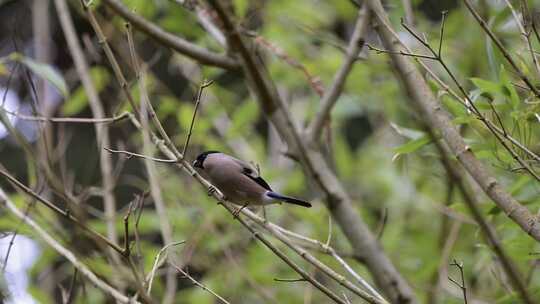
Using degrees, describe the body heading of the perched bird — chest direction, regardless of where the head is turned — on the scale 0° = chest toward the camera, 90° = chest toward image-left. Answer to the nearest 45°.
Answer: approximately 90°

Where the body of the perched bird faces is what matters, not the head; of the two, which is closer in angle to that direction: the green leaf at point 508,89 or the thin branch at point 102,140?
the thin branch

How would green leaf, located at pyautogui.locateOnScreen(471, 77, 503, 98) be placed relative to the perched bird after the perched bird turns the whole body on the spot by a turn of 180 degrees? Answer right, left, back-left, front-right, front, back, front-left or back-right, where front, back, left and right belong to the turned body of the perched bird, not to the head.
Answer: front-right

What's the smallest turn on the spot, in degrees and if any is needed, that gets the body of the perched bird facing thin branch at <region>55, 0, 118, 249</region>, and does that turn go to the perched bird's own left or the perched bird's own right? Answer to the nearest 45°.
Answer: approximately 45° to the perched bird's own right

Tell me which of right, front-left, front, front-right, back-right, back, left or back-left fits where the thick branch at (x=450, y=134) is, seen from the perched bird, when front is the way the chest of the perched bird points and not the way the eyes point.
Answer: back-left
